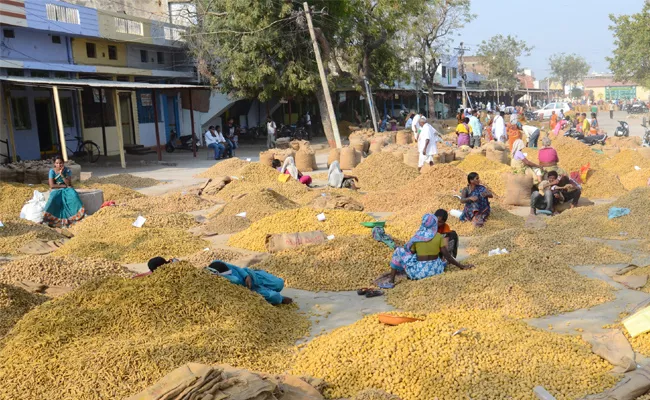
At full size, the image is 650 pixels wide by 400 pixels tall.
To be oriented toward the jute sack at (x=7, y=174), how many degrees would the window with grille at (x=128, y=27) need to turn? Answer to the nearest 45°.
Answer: approximately 45° to its right

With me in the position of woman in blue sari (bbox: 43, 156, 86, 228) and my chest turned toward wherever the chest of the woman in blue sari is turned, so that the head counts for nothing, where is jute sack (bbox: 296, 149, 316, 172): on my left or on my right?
on my left

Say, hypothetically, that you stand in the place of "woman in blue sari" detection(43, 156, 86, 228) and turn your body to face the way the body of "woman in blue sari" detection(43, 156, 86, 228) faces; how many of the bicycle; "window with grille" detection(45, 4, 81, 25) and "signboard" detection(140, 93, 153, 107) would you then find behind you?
3

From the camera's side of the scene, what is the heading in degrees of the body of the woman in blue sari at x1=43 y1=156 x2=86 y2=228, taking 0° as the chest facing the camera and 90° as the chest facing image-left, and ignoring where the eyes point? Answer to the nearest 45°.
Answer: approximately 0°

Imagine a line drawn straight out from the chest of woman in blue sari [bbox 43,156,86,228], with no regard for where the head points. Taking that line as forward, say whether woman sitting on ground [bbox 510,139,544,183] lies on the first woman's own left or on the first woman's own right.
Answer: on the first woman's own left
